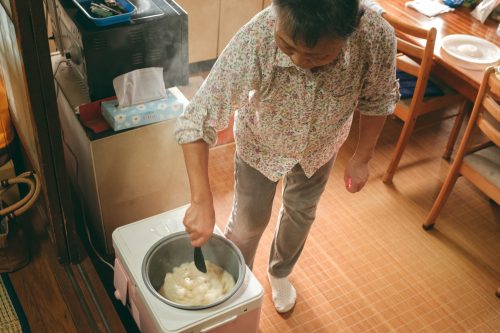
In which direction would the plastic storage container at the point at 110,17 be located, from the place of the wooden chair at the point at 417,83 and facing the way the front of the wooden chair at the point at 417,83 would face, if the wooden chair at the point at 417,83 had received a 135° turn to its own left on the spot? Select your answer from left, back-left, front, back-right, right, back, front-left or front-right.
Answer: front-left

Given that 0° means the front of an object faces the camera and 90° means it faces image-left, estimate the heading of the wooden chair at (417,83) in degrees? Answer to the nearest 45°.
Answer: approximately 225°

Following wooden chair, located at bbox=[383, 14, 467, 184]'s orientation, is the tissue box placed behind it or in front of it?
behind

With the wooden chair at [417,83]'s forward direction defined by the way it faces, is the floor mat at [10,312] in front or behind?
behind
